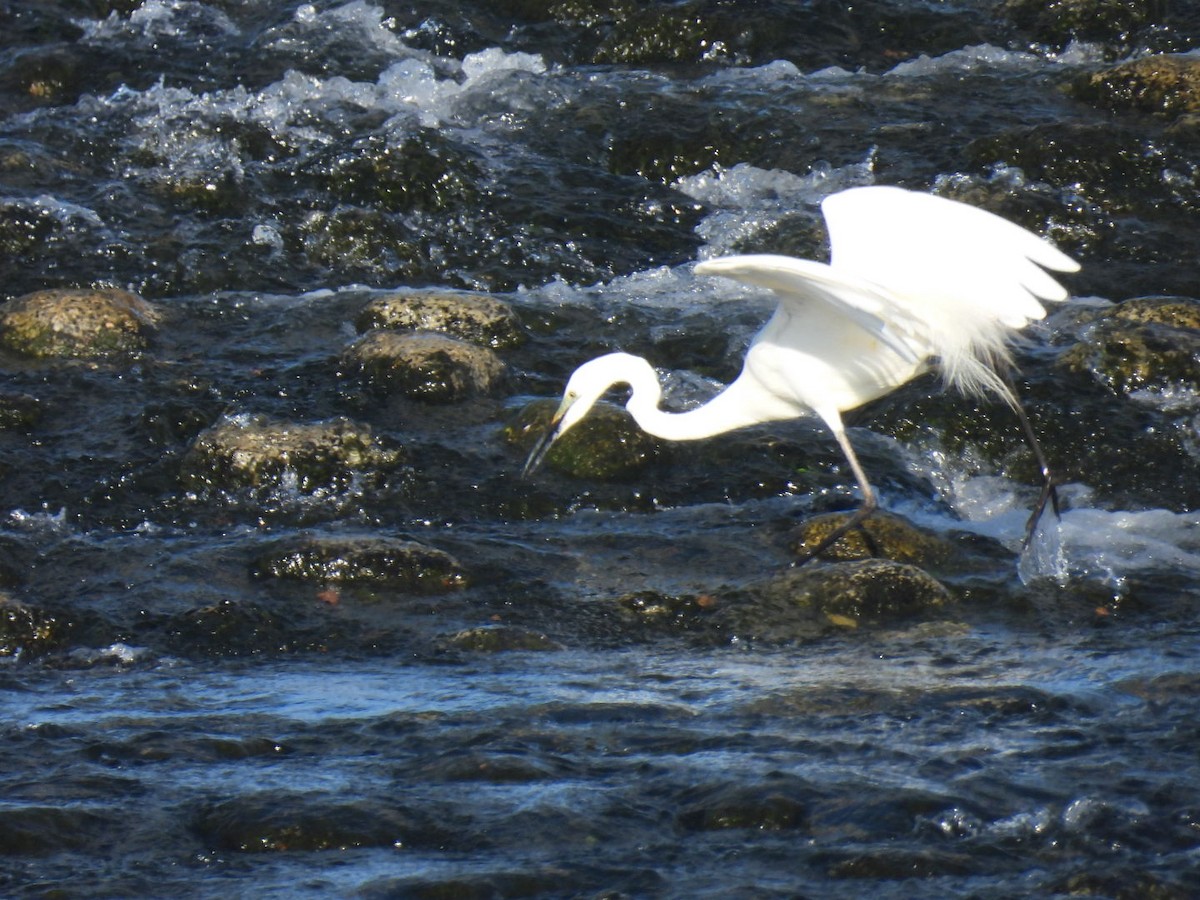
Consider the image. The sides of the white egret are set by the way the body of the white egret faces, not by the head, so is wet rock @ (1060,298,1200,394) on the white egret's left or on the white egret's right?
on the white egret's right

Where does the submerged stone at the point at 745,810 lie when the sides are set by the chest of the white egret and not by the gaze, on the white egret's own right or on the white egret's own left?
on the white egret's own left

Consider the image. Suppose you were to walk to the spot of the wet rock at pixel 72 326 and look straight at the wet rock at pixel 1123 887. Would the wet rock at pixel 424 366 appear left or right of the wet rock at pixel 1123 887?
left

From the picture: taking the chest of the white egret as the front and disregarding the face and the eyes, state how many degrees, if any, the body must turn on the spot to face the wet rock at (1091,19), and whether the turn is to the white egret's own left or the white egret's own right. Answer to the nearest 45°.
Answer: approximately 90° to the white egret's own right

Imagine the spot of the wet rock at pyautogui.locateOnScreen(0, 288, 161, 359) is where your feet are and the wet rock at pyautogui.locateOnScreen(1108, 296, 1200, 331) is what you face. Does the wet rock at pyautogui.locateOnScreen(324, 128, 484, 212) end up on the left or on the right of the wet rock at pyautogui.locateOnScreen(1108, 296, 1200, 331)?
left

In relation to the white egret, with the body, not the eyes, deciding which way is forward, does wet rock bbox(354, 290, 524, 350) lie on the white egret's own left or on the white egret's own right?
on the white egret's own right

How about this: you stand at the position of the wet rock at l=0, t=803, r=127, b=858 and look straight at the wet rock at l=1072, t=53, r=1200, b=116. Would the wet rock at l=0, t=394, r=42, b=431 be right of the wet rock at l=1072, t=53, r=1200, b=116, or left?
left

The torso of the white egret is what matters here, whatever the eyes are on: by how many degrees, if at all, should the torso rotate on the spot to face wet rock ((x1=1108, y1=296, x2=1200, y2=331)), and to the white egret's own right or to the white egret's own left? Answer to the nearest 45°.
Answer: approximately 135° to the white egret's own right

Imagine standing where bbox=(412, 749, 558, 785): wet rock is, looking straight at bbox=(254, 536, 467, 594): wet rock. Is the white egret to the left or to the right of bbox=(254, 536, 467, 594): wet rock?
right

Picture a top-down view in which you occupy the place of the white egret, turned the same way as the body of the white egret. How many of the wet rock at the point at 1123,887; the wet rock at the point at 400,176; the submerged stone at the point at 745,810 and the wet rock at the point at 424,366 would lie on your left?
2

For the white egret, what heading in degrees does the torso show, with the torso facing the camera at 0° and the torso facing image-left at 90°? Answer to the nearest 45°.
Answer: approximately 90°

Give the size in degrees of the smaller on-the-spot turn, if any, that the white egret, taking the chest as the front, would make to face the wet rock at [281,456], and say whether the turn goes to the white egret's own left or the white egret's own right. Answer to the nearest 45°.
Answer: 0° — it already faces it

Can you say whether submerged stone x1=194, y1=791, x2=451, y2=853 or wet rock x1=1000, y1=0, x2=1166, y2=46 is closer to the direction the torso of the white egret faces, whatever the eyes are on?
the submerged stone
